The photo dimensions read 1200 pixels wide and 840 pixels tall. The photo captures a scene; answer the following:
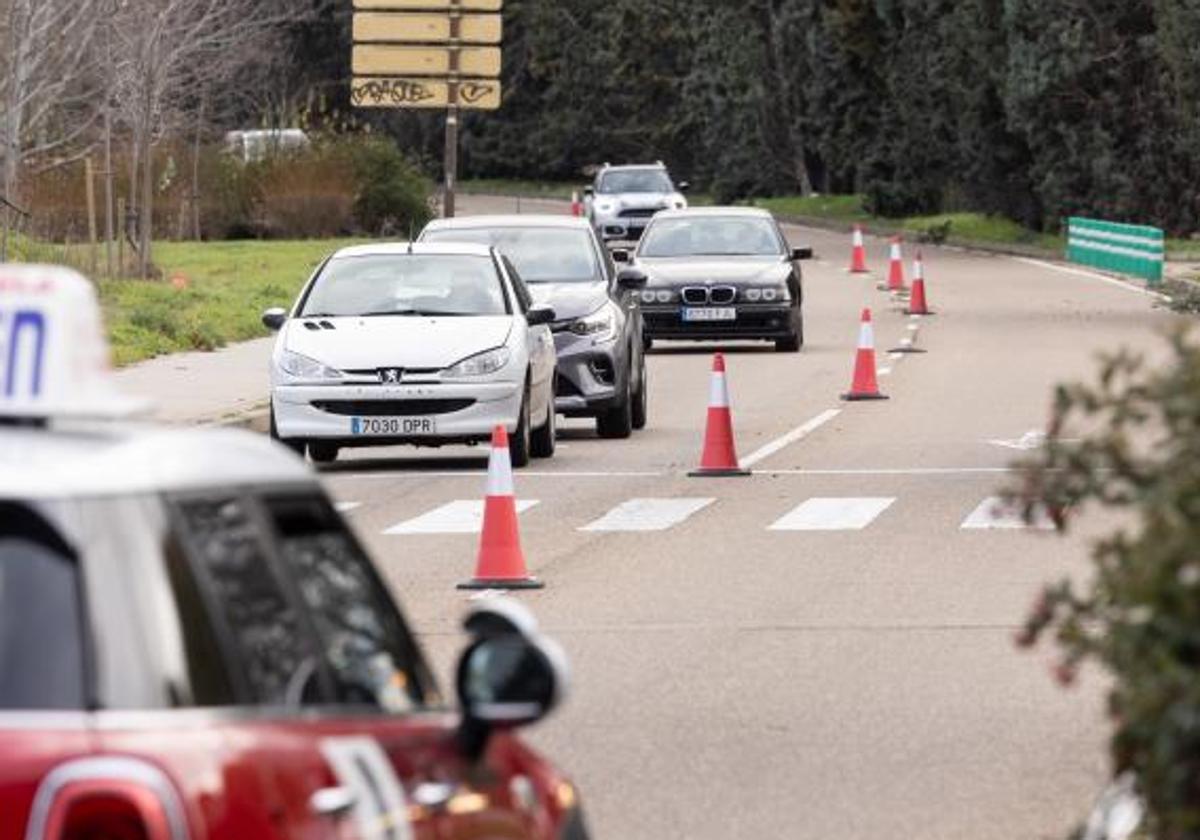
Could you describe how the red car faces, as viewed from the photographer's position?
facing away from the viewer and to the right of the viewer

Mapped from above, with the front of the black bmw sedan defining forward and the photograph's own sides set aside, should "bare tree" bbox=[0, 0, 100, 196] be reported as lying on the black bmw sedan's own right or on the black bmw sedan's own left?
on the black bmw sedan's own right

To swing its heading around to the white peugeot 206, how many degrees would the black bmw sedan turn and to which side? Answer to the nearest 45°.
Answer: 0° — it already faces it

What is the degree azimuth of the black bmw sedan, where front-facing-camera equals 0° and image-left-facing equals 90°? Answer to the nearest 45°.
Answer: approximately 0°

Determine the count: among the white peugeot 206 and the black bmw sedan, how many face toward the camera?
2

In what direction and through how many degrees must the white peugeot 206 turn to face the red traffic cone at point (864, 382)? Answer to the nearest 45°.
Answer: approximately 135° to its left

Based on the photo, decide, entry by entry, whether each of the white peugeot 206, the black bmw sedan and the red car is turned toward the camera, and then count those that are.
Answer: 2

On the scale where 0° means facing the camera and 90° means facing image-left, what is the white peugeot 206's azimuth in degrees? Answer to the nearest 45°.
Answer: approximately 0°

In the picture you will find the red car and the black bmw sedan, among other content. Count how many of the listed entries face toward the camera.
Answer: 1
